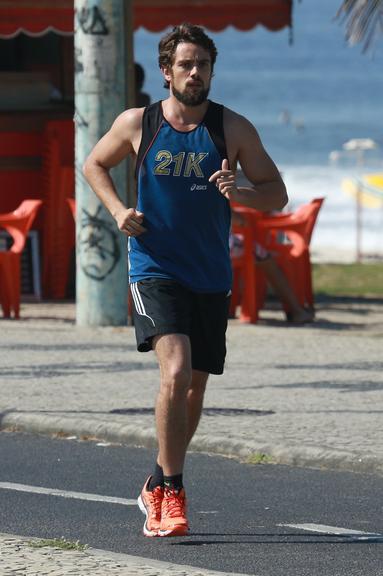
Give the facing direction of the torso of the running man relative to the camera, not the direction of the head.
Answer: toward the camera

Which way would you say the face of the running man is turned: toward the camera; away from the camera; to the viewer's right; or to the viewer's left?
toward the camera

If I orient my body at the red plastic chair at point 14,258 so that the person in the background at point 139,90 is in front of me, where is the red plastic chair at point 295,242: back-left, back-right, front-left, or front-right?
front-right

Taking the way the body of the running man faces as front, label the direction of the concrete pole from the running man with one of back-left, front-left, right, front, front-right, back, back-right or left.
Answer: back

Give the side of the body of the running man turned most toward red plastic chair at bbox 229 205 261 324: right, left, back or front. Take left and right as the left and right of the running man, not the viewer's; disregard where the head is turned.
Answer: back

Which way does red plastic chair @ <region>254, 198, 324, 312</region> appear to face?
to the viewer's left

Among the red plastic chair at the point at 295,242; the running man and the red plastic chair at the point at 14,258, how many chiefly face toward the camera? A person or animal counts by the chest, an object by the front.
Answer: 1

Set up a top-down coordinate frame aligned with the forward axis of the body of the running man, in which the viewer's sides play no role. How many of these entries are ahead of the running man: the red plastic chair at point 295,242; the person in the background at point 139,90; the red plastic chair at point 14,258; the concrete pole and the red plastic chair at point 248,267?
0

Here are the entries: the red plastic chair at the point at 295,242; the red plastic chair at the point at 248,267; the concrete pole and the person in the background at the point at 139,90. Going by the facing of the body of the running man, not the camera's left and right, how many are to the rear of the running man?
4

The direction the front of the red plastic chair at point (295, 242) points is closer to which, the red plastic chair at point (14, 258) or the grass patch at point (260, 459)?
the red plastic chair

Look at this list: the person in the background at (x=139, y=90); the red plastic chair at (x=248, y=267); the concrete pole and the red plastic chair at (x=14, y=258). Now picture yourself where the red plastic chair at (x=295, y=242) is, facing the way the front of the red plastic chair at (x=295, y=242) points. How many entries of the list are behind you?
0

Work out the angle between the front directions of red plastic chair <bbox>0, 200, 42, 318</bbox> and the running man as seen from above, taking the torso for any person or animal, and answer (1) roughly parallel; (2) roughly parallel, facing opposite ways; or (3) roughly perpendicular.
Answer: roughly perpendicular

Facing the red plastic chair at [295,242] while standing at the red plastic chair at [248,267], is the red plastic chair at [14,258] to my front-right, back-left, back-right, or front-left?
back-left

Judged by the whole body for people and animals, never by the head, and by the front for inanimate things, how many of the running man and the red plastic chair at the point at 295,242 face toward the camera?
1
